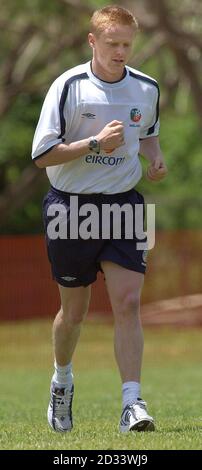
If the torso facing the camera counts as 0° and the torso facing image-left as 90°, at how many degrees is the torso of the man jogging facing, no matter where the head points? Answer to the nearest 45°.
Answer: approximately 315°
